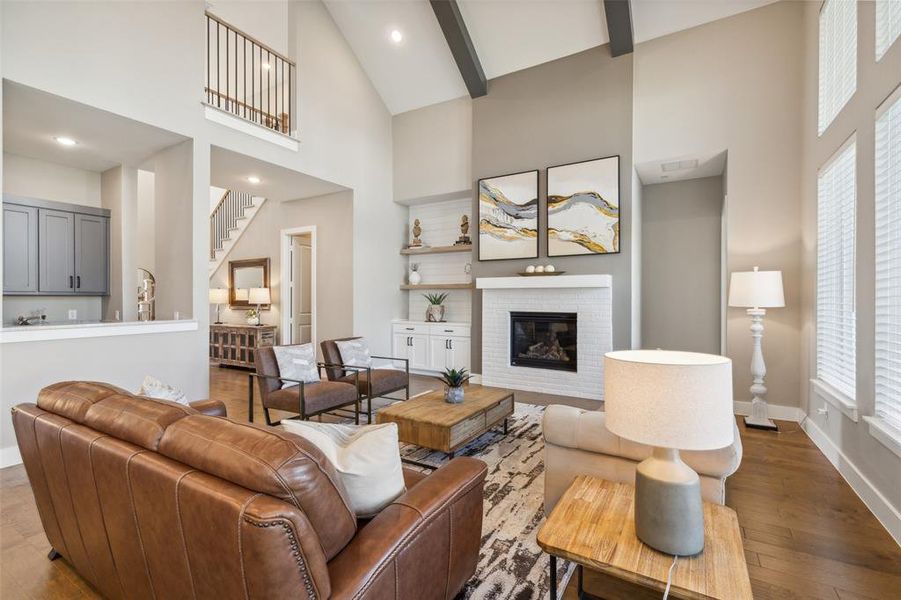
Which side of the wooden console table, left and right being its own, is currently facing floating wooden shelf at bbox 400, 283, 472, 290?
left

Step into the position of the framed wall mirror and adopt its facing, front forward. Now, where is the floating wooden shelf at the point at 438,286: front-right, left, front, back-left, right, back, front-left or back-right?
left

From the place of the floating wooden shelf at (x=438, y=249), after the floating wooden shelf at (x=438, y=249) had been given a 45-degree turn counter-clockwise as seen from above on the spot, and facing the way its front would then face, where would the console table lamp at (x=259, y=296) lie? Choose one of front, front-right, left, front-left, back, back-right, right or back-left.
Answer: back-right

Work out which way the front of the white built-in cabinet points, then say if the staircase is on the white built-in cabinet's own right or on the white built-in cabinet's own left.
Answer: on the white built-in cabinet's own right

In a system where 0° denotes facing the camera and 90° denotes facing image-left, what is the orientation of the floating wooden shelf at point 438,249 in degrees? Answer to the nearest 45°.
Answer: approximately 0°

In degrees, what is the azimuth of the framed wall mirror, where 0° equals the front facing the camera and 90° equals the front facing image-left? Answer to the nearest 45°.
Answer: approximately 45°

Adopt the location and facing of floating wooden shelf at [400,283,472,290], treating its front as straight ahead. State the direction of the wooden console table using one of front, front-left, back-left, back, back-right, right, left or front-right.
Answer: right

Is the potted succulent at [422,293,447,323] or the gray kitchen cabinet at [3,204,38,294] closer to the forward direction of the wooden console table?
the gray kitchen cabinet

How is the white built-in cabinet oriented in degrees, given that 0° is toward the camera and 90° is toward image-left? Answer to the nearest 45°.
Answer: approximately 45°

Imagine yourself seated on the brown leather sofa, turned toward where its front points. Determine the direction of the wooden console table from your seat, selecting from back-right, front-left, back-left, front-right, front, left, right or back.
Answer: front-left

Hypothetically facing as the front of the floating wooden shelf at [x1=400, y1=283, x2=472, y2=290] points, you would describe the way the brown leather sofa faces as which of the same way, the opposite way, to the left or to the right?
the opposite way

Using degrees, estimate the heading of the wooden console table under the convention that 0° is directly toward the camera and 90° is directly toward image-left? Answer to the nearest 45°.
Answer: approximately 45°

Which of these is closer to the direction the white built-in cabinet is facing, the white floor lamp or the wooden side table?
the wooden side table

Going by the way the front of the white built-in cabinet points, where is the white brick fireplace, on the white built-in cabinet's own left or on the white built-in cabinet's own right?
on the white built-in cabinet's own left

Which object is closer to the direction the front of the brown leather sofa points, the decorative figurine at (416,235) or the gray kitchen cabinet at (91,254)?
the decorative figurine
